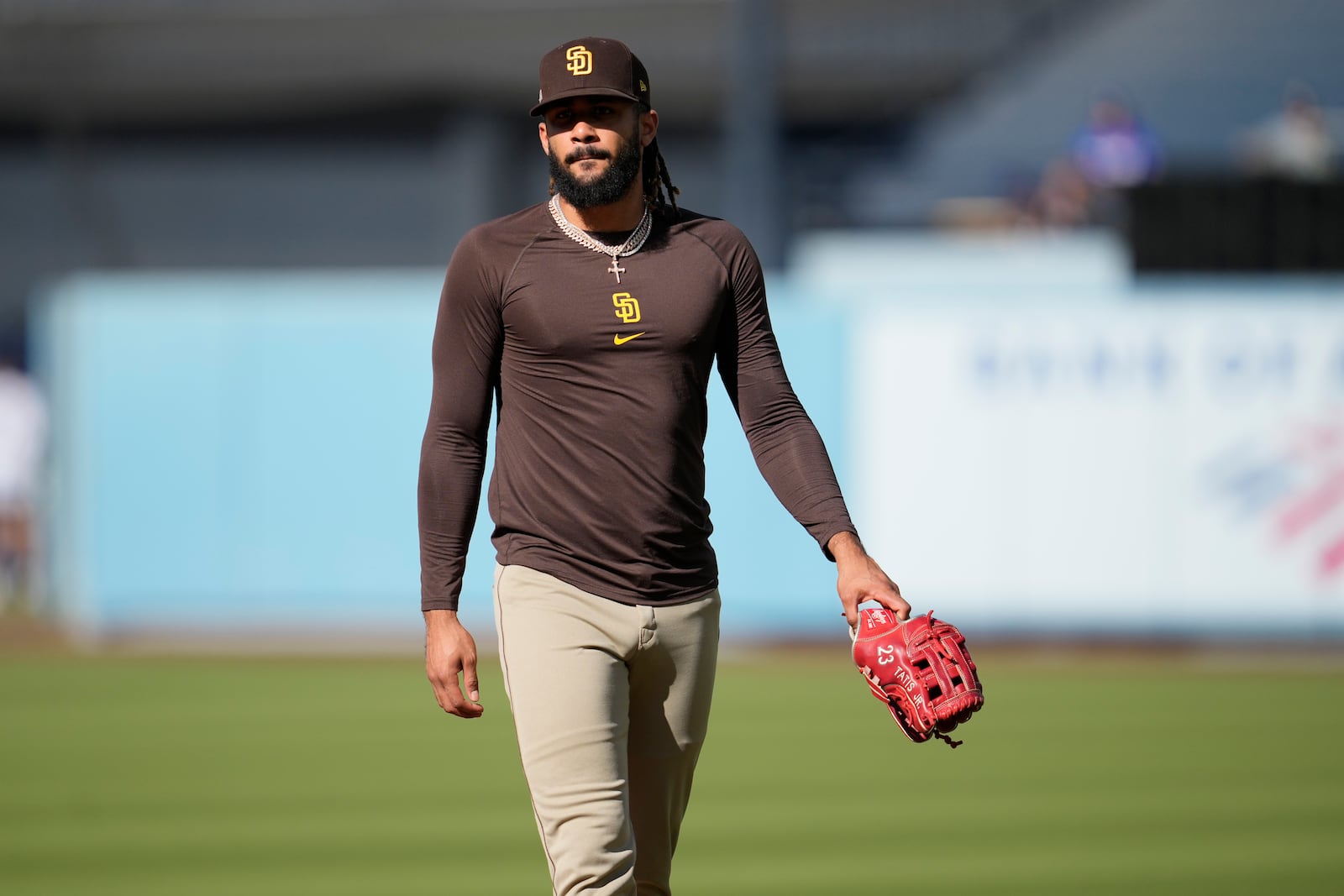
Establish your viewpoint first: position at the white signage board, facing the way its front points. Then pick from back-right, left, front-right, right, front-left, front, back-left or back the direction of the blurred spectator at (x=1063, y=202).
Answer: back

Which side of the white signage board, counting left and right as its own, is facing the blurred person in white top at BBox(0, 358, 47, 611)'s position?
right

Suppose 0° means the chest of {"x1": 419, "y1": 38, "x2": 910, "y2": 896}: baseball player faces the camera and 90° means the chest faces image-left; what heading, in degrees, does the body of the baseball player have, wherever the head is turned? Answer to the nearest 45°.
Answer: approximately 0°

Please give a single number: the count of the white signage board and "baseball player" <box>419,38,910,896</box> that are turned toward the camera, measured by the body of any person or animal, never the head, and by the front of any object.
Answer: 2

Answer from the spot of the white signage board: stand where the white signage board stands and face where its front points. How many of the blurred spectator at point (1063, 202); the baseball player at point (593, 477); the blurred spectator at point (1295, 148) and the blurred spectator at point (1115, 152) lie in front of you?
1

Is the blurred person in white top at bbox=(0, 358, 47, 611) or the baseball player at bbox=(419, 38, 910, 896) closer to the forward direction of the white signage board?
the baseball player

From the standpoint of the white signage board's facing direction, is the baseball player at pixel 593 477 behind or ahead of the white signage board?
ahead

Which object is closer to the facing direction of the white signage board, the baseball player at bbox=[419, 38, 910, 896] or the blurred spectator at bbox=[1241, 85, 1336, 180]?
the baseball player

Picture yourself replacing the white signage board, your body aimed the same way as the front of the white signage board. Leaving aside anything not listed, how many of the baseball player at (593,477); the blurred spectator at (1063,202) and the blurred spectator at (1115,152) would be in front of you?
1

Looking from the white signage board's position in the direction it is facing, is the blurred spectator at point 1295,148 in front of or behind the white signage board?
behind

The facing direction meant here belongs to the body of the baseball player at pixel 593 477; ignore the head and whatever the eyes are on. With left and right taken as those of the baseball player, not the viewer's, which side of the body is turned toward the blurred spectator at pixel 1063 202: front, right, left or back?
back
